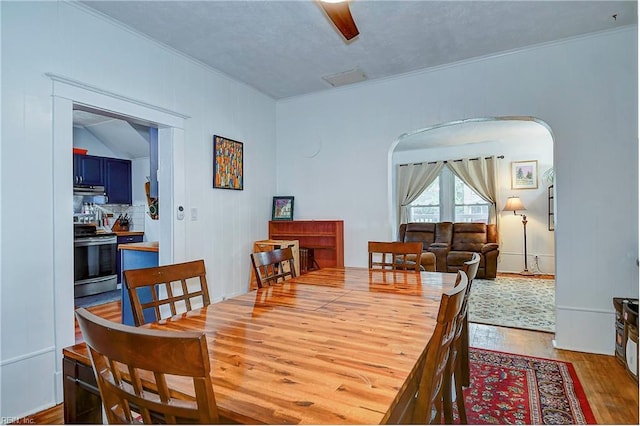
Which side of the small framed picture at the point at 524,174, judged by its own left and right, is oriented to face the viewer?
front

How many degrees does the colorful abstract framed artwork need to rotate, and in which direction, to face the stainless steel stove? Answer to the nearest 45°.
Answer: approximately 180°

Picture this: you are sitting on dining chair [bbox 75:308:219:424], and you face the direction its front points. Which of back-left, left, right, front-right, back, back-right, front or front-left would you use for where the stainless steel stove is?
front-left

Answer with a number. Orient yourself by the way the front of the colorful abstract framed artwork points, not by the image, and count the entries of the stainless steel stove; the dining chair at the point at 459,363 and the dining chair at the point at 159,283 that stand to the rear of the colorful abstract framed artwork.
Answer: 1

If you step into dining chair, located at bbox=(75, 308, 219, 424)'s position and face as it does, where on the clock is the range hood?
The range hood is roughly at 10 o'clock from the dining chair.

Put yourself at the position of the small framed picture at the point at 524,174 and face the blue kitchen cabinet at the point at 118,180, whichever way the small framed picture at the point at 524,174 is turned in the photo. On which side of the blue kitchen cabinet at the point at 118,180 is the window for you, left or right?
right

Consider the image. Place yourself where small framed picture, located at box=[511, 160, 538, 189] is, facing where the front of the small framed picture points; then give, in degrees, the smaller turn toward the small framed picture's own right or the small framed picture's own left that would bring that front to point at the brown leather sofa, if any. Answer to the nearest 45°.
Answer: approximately 45° to the small framed picture's own right

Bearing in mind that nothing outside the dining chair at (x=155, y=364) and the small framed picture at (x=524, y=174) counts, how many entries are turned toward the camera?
1

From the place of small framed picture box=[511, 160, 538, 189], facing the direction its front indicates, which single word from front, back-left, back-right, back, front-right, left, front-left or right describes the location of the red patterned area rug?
front

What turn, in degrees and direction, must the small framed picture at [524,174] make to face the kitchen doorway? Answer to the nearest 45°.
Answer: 0° — it already faces it

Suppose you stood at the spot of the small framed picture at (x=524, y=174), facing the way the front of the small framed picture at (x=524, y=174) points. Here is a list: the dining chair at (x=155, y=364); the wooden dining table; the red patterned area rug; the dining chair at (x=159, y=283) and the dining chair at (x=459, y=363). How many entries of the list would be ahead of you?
5

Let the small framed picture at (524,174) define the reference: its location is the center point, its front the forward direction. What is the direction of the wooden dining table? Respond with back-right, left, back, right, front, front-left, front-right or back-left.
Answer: front

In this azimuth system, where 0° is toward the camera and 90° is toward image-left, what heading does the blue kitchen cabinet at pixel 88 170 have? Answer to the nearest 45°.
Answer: approximately 315°

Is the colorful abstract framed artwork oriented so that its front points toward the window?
no

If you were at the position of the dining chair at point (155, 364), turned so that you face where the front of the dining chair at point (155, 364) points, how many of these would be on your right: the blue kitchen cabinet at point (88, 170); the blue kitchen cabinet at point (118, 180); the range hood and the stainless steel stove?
0

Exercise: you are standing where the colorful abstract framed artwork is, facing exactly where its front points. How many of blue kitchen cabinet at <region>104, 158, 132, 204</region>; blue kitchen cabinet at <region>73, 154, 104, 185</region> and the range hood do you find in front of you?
0

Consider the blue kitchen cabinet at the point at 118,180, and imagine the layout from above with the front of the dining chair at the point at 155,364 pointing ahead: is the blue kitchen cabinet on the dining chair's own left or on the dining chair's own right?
on the dining chair's own left

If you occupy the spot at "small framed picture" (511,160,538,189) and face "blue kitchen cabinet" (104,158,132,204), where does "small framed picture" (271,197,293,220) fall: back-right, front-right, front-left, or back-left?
front-left

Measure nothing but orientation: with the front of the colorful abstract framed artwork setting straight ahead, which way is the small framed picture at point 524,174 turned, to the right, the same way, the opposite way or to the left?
to the right

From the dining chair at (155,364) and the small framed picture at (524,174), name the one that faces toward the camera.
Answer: the small framed picture

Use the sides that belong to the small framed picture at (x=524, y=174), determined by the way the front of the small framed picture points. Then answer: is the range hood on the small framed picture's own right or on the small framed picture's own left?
on the small framed picture's own right

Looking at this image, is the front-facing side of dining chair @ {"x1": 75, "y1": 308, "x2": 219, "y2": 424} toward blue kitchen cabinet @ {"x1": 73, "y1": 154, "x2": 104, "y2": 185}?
no
